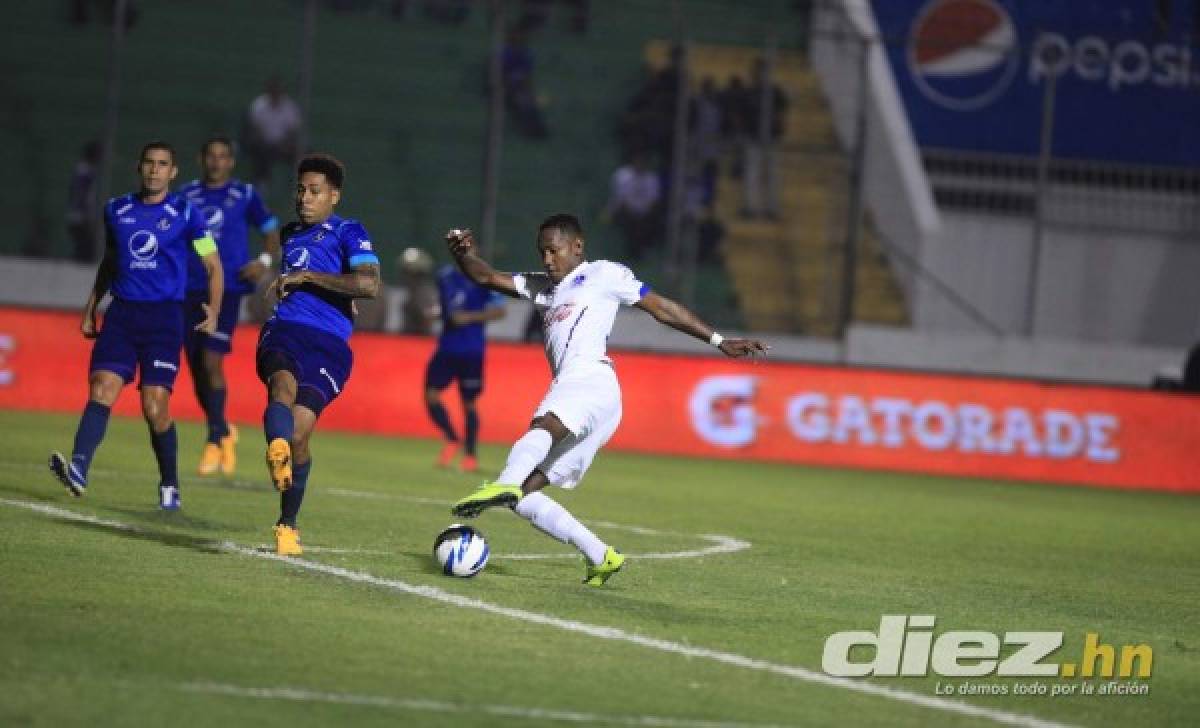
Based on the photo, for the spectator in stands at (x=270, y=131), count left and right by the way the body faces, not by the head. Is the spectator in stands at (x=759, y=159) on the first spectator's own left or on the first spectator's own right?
on the first spectator's own left

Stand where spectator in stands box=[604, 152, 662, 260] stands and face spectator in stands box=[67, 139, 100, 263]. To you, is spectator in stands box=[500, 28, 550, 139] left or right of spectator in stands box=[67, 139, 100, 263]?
right

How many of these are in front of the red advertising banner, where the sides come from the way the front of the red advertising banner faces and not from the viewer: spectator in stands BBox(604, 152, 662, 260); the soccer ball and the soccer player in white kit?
2

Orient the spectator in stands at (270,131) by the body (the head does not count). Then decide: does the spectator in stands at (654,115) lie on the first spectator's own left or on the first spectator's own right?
on the first spectator's own left

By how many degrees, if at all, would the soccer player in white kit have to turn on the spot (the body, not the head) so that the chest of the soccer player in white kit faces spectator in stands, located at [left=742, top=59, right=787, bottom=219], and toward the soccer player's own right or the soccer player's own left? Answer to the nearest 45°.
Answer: approximately 135° to the soccer player's own right

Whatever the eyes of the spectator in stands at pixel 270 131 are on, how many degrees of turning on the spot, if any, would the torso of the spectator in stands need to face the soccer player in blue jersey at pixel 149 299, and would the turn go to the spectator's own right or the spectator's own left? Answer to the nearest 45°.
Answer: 0° — they already face them

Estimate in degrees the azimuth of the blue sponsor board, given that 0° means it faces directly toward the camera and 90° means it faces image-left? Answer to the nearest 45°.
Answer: approximately 0°

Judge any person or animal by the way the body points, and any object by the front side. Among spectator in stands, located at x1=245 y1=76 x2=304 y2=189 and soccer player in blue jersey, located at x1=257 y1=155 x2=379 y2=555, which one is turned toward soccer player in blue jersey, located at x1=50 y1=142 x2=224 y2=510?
the spectator in stands
